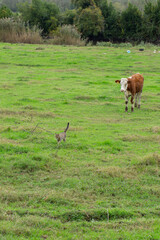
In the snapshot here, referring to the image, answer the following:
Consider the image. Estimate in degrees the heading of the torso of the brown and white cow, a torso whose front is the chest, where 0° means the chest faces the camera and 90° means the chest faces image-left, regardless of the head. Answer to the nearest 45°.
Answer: approximately 45°

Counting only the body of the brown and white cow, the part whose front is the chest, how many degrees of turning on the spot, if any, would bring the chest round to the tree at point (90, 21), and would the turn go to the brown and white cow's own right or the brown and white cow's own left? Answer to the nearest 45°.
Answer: approximately 135° to the brown and white cow's own right

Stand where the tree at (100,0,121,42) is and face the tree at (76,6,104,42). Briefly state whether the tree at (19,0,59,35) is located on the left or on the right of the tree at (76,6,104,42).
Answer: right

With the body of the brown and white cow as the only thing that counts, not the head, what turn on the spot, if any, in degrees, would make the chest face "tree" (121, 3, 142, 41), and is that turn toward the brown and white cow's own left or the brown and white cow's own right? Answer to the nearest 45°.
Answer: approximately 135° to the brown and white cow's own right

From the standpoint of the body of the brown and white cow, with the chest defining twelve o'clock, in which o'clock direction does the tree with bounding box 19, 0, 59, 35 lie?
The tree is roughly at 4 o'clock from the brown and white cow.

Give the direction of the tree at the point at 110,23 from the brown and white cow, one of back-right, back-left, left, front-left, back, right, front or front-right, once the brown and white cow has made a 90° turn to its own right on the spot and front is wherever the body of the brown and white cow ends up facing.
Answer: front-right

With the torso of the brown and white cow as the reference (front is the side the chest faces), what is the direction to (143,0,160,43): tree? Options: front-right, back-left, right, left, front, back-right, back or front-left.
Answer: back-right
